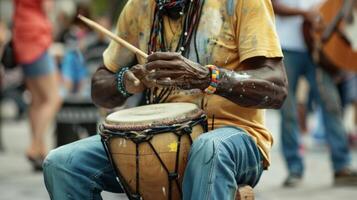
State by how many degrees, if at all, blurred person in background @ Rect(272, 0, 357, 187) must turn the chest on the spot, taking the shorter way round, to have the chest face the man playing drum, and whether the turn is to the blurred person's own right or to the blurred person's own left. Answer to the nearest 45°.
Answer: approximately 45° to the blurred person's own right

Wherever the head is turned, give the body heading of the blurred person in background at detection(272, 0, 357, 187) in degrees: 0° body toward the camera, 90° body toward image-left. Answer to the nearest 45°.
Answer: approximately 315°

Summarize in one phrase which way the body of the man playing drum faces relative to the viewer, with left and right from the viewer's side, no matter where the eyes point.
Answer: facing the viewer and to the left of the viewer

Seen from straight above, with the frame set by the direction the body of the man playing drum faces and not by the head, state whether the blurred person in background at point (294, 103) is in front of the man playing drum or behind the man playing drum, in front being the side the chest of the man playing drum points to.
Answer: behind

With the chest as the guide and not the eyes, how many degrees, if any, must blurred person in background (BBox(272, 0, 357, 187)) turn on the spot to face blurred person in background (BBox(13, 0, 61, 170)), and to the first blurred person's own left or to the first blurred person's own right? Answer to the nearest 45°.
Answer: approximately 135° to the first blurred person's own right

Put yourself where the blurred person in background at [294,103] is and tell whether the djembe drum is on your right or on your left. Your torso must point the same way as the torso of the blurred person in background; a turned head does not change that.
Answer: on your right

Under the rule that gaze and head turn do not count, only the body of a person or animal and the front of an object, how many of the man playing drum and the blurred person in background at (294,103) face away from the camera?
0

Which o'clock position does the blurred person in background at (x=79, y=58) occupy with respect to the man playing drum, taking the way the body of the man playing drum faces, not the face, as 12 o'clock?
The blurred person in background is roughly at 4 o'clock from the man playing drum.
